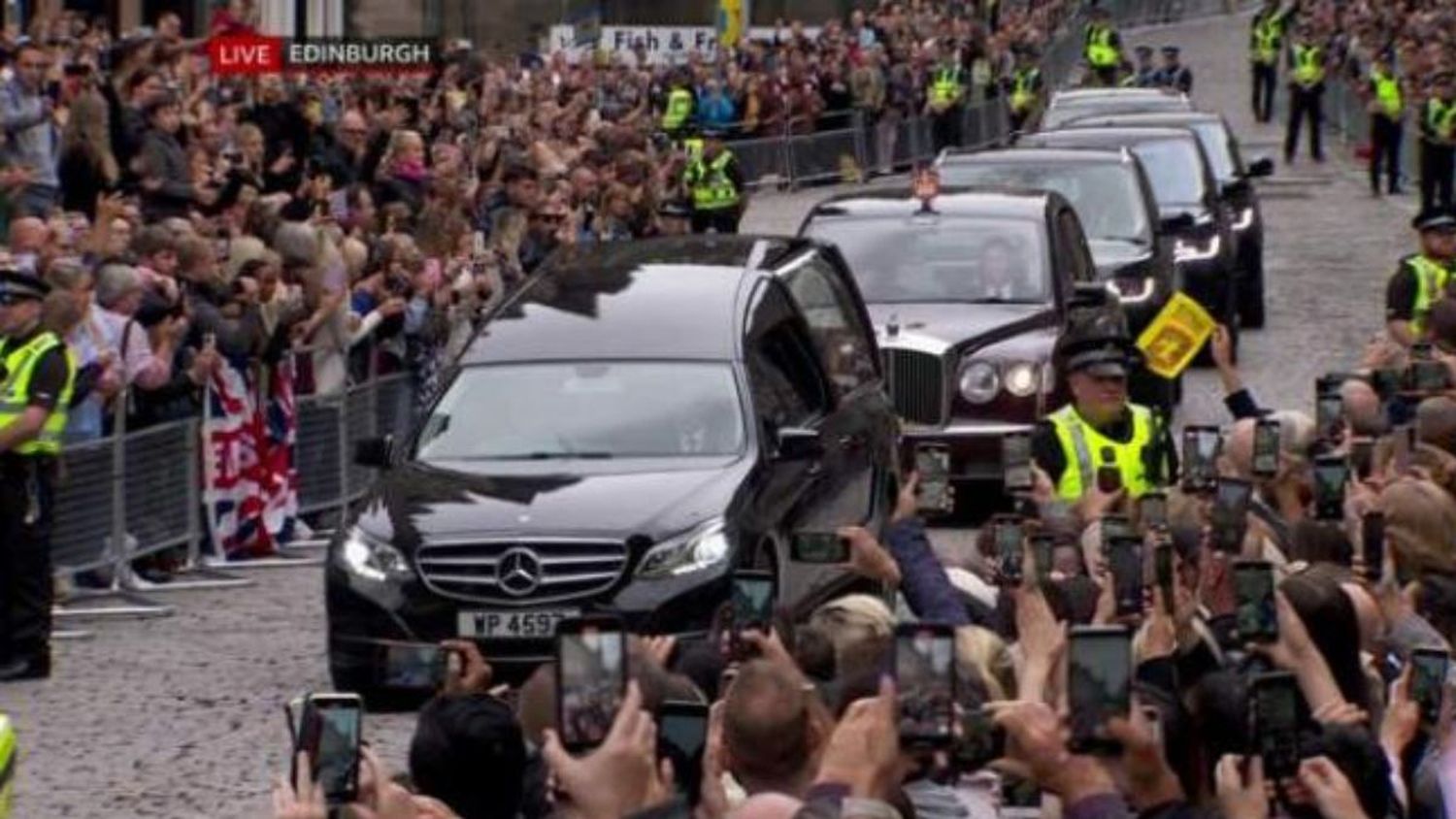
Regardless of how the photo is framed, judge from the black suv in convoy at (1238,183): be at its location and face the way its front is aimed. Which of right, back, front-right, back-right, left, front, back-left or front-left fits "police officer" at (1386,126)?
back

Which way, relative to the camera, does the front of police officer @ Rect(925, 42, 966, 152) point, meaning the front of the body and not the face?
toward the camera

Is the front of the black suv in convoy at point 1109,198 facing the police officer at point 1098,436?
yes

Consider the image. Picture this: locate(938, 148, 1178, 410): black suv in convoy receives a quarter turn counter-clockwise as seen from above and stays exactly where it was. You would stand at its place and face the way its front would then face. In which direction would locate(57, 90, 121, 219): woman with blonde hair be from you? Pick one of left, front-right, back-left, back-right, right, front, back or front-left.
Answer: back-right

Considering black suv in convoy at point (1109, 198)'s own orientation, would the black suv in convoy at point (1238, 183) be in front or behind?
behind

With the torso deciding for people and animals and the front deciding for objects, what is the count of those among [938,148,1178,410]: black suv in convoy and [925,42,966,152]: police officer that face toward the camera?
2

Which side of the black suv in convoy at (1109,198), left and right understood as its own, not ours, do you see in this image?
front

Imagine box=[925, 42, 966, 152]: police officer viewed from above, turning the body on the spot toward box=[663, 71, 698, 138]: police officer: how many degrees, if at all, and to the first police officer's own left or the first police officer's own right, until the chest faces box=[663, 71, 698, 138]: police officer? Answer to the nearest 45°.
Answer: approximately 45° to the first police officer's own right

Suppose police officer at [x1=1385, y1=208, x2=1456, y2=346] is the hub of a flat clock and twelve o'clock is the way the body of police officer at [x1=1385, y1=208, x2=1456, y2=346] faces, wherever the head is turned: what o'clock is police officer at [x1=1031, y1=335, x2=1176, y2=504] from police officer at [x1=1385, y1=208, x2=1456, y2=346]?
police officer at [x1=1031, y1=335, x2=1176, y2=504] is roughly at 2 o'clock from police officer at [x1=1385, y1=208, x2=1456, y2=346].

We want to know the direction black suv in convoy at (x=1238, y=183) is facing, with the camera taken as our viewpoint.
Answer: facing the viewer

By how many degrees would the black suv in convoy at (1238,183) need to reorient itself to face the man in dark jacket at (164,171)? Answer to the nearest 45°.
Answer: approximately 45° to its right

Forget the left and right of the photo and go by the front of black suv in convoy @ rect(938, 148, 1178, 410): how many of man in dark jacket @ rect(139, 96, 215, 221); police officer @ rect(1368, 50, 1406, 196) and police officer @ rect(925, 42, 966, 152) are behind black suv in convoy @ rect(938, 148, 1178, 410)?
2

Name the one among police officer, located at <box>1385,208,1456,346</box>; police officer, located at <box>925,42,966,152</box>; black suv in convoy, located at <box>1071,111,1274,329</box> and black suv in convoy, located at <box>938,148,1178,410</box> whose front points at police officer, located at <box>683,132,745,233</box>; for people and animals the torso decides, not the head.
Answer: police officer, located at <box>925,42,966,152</box>
